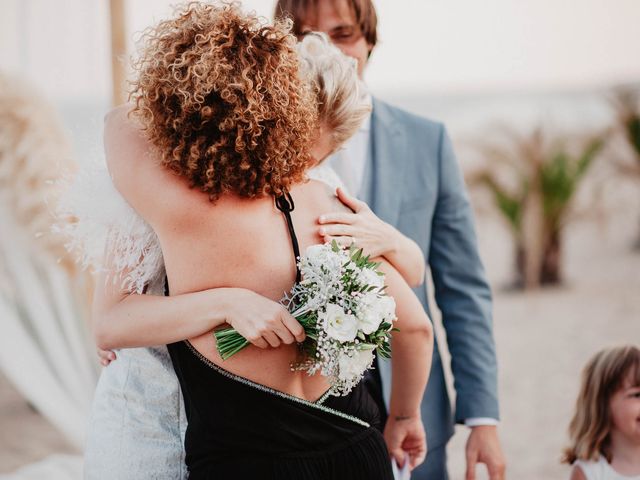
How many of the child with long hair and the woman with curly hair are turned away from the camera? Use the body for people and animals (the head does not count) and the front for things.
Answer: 1

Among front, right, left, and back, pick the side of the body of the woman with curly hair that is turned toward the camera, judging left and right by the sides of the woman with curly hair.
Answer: back

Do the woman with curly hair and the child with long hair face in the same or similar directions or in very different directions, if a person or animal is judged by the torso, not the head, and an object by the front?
very different directions

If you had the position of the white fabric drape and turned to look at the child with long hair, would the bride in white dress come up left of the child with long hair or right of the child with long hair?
right

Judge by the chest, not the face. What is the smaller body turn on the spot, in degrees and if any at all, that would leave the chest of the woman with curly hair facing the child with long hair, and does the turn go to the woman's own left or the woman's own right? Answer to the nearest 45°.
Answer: approximately 45° to the woman's own right

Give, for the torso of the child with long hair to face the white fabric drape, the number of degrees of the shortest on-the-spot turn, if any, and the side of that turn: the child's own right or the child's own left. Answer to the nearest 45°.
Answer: approximately 135° to the child's own right

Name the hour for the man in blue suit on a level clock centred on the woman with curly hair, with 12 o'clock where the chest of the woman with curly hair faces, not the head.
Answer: The man in blue suit is roughly at 1 o'clock from the woman with curly hair.

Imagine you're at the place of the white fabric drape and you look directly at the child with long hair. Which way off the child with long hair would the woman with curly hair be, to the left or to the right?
right

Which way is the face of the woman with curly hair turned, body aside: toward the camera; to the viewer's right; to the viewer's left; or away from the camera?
away from the camera

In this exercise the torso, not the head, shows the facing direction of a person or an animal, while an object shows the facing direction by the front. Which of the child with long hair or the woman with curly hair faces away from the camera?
the woman with curly hair

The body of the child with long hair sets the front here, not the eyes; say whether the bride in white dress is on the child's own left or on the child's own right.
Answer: on the child's own right
